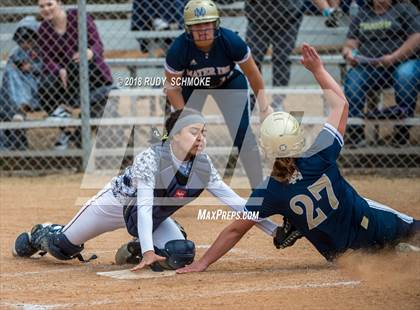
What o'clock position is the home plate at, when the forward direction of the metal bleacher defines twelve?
The home plate is roughly at 12 o'clock from the metal bleacher.

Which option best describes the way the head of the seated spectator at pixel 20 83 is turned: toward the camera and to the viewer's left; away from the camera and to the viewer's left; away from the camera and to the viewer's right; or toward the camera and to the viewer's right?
toward the camera and to the viewer's right

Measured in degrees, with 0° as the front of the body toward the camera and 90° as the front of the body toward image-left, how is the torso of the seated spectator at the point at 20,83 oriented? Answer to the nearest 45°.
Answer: approximately 315°

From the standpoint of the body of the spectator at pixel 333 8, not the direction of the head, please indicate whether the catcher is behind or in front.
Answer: in front

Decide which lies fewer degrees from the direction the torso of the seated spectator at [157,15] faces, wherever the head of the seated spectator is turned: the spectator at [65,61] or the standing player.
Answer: the standing player

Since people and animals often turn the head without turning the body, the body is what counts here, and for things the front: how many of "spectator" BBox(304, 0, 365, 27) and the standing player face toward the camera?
2

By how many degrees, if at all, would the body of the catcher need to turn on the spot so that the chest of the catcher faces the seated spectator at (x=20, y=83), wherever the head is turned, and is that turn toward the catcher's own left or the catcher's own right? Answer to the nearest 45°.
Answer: approximately 135° to the catcher's own left

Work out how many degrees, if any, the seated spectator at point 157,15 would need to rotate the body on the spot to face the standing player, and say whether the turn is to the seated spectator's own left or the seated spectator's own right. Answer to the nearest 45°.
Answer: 0° — they already face them
